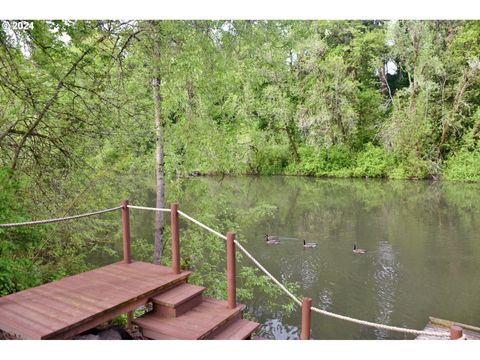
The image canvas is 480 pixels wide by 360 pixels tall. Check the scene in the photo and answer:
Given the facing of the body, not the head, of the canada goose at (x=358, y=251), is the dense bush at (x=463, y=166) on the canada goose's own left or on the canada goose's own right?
on the canada goose's own right

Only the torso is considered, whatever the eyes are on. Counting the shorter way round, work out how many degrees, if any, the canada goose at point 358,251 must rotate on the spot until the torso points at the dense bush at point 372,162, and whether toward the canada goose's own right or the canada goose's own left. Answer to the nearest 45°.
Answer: approximately 90° to the canada goose's own right

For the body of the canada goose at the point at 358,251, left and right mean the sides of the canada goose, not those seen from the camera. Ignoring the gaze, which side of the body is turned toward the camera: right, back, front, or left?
left
